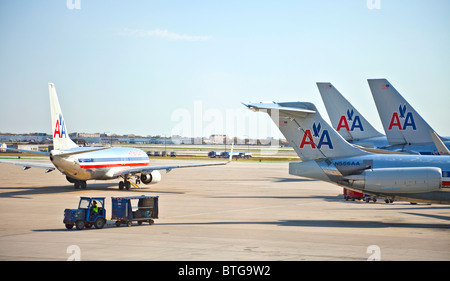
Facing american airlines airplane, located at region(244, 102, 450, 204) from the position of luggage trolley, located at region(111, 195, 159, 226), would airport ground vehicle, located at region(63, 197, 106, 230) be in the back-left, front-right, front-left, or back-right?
back-right

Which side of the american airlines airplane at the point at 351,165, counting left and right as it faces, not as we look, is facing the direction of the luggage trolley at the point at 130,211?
back

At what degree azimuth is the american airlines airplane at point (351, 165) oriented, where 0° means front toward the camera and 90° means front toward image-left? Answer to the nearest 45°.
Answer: approximately 270°

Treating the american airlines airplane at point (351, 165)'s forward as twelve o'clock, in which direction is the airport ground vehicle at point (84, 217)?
The airport ground vehicle is roughly at 5 o'clock from the american airlines airplane.
